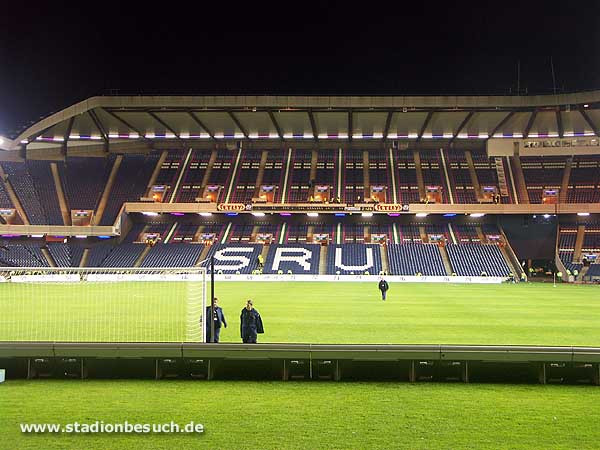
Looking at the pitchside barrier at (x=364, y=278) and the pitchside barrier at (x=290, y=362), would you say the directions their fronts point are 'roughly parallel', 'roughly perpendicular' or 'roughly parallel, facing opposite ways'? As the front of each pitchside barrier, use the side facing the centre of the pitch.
roughly parallel, facing opposite ways

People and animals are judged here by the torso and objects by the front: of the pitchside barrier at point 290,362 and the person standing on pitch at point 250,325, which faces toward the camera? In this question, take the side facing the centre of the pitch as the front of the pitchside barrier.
the person standing on pitch

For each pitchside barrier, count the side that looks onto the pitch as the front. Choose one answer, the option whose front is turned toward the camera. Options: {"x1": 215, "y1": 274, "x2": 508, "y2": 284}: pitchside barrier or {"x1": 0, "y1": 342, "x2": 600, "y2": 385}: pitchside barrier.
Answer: {"x1": 215, "y1": 274, "x2": 508, "y2": 284}: pitchside barrier

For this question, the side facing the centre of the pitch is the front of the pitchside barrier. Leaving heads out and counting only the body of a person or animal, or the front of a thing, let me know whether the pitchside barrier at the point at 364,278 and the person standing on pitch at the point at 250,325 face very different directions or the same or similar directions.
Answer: same or similar directions

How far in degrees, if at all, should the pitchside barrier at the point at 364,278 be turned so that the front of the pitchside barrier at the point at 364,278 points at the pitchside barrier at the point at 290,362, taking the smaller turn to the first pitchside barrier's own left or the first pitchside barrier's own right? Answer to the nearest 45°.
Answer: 0° — it already faces it

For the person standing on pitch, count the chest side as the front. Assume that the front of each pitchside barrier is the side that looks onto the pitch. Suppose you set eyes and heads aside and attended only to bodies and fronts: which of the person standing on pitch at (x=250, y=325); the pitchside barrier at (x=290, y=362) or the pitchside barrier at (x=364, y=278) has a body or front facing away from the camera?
the pitchside barrier at (x=290, y=362)

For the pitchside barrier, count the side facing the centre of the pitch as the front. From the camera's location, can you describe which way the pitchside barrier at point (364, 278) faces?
facing the viewer

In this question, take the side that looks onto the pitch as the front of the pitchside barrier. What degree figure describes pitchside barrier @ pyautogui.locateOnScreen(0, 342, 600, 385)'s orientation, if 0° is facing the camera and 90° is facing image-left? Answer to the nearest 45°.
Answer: approximately 180°

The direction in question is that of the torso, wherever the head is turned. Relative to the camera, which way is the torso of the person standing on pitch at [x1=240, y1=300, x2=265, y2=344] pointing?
toward the camera

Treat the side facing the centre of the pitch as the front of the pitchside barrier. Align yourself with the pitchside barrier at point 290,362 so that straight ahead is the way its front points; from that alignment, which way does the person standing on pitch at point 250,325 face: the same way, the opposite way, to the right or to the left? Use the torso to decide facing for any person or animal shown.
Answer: the opposite way

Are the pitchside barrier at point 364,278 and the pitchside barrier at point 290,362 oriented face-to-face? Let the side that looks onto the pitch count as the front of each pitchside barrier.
yes

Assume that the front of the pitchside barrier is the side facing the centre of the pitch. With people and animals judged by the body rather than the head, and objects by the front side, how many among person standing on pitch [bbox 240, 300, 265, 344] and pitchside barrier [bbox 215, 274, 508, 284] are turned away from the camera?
0

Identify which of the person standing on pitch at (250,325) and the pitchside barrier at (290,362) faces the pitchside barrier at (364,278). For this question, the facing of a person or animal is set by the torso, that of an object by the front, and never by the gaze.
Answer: the pitchside barrier at (290,362)

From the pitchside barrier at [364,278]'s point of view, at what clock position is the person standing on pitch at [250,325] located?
The person standing on pitch is roughly at 12 o'clock from the pitchside barrier.
